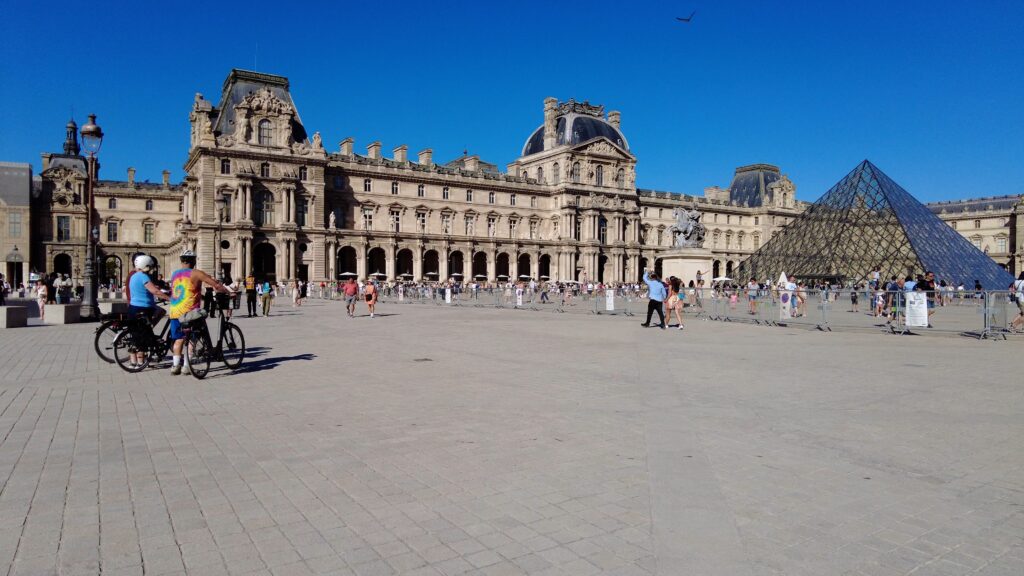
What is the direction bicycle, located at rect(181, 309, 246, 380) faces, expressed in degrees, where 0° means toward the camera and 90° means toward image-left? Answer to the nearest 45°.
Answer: approximately 225°

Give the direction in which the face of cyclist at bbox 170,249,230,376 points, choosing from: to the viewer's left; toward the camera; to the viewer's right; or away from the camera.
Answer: away from the camera

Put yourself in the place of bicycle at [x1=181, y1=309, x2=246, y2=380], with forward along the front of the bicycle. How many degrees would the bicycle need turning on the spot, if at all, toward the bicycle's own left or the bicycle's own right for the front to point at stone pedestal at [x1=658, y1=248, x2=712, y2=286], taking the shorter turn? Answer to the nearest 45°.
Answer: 0° — it already faces it

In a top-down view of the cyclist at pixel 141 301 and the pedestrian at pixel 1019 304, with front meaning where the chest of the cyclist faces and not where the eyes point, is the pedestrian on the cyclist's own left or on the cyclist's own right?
on the cyclist's own right

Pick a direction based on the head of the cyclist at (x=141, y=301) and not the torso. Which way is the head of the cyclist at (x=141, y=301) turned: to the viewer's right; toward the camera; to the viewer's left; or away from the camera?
to the viewer's right

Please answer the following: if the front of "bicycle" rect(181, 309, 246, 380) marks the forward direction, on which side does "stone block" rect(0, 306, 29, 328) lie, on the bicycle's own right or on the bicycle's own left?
on the bicycle's own left

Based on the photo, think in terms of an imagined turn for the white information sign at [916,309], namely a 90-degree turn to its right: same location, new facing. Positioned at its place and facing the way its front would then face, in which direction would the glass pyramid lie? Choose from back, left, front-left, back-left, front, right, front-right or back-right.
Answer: right

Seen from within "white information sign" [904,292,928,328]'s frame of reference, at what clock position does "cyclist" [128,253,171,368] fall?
The cyclist is roughly at 1 o'clock from the white information sign.

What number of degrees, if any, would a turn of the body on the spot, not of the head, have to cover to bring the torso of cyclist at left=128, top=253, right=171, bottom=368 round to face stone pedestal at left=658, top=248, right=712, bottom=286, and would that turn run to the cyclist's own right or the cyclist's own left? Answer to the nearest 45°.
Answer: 0° — they already face it
